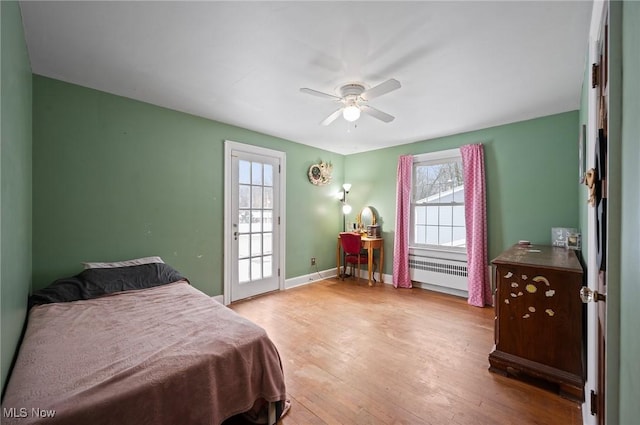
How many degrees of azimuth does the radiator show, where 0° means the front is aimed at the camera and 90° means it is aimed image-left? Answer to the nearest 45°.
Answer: approximately 45°

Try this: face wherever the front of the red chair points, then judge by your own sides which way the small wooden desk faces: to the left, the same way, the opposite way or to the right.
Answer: the opposite way

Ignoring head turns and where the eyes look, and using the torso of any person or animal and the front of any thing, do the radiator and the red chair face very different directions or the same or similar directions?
very different directions

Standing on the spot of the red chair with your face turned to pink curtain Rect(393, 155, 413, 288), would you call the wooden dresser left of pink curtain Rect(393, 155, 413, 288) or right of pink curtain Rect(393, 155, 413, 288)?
right

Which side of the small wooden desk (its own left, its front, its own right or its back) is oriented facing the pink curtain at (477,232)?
left

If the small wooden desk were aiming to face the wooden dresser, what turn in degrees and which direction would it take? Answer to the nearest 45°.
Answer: approximately 90° to its left

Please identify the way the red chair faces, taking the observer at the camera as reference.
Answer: facing away from the viewer and to the right of the viewer

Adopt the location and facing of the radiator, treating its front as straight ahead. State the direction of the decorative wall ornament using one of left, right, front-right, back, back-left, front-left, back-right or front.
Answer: front-right
